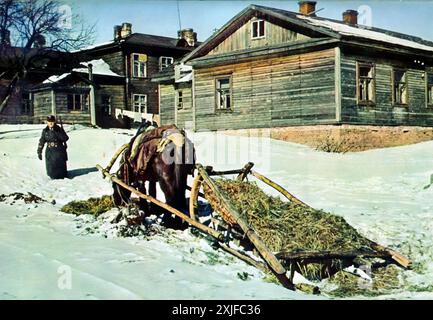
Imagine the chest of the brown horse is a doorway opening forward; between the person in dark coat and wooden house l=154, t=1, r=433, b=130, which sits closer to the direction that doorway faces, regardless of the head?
the person in dark coat

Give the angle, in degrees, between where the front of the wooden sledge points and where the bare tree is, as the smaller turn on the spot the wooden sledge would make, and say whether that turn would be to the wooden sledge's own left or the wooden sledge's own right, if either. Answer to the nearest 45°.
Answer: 0° — it already faces it

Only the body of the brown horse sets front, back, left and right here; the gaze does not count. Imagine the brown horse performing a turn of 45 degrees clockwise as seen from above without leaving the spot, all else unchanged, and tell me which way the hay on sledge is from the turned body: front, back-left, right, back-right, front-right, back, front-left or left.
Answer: back-right

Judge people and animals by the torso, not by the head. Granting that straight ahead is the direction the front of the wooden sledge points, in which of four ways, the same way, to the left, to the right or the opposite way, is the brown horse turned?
the same way

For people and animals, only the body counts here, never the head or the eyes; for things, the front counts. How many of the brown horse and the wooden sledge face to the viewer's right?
0

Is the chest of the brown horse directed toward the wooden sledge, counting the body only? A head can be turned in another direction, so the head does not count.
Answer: no

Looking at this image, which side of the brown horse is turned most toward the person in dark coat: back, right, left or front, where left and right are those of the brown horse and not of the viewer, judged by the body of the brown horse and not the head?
front

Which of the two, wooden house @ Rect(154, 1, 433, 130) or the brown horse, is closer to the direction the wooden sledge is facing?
the brown horse

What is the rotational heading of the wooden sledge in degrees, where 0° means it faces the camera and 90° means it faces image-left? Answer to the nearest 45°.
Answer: approximately 135°

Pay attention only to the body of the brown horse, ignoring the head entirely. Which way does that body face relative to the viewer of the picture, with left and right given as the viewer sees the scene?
facing away from the viewer and to the left of the viewer

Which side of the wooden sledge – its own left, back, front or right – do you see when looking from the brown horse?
front

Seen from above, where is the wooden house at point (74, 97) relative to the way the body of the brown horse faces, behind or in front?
in front

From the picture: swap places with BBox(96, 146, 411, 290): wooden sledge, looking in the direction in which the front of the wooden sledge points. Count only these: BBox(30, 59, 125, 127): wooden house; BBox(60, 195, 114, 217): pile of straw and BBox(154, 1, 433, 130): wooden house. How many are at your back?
0
